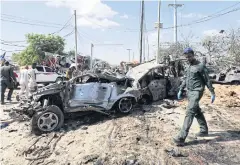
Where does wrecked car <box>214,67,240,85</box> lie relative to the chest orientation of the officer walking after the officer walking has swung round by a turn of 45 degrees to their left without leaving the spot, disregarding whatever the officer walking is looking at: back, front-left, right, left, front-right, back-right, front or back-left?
back

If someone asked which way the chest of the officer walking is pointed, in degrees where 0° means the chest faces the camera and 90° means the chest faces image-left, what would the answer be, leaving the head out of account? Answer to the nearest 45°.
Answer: approximately 45°

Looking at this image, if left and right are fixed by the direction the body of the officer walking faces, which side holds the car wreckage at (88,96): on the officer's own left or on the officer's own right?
on the officer's own right

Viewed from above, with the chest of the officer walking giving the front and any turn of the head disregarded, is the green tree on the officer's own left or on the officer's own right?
on the officer's own right

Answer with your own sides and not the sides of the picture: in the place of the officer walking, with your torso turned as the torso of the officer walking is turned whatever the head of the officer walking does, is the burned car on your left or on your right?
on your right

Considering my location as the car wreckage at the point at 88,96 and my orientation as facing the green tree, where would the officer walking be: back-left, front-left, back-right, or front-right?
back-right

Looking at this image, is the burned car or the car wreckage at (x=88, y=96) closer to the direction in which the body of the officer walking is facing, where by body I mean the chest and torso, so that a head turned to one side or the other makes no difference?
the car wreckage
